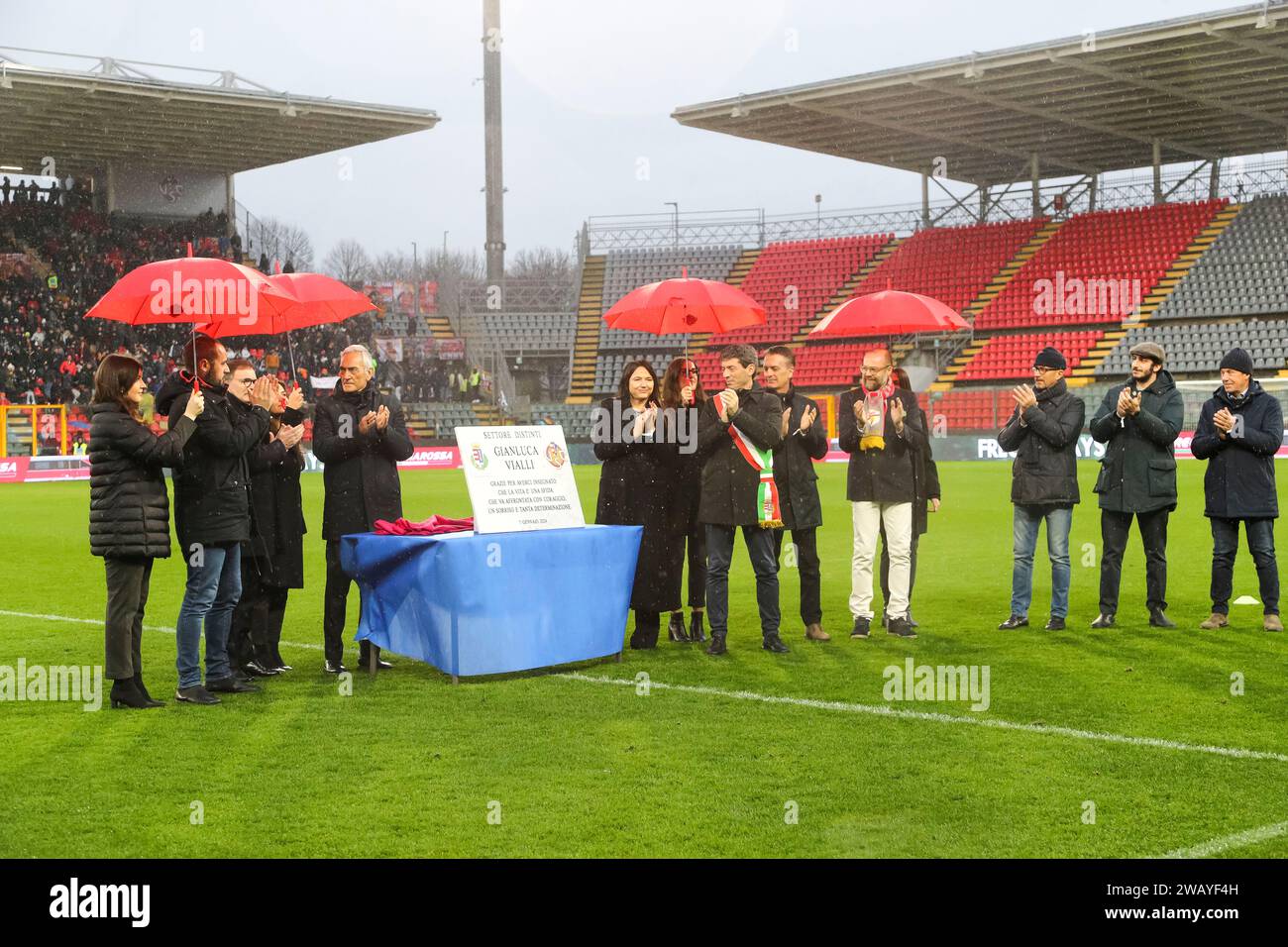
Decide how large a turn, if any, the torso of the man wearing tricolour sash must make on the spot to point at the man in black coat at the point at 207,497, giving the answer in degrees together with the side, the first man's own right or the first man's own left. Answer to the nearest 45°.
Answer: approximately 45° to the first man's own right

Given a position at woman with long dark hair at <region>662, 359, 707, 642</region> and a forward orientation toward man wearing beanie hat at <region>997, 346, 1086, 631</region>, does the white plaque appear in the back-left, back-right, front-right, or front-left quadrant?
back-right

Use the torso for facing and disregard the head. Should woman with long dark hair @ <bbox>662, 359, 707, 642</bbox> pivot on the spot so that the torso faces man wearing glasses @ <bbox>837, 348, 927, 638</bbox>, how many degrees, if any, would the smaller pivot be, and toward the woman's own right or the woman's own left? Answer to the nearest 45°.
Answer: approximately 90° to the woman's own left

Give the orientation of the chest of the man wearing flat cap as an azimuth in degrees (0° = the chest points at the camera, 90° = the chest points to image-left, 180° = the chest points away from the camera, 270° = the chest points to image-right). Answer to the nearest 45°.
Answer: approximately 45°

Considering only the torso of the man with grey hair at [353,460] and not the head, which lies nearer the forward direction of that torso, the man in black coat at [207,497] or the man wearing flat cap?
the man in black coat

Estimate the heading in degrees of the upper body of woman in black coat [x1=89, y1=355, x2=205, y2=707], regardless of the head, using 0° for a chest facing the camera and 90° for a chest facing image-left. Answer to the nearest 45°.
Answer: approximately 270°

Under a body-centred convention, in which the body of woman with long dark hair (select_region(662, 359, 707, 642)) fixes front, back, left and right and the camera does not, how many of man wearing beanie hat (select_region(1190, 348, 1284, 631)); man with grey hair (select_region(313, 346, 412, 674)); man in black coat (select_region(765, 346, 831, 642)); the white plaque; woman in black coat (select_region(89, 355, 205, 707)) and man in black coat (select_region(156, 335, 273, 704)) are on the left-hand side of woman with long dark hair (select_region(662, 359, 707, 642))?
2

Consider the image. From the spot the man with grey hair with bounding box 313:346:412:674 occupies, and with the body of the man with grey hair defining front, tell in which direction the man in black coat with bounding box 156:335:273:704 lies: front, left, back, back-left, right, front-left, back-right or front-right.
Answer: front-right

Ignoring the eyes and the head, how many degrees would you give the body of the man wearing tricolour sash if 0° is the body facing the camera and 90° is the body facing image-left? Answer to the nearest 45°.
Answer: approximately 0°

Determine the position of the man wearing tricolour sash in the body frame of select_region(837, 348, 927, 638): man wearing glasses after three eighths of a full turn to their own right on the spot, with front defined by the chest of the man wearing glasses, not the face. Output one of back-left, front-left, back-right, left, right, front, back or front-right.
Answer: left

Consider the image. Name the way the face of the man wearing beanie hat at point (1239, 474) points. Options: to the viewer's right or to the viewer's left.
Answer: to the viewer's left

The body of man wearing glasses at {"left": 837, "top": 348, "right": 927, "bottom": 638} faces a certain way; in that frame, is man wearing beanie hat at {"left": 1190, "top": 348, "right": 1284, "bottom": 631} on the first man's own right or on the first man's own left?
on the first man's own left
